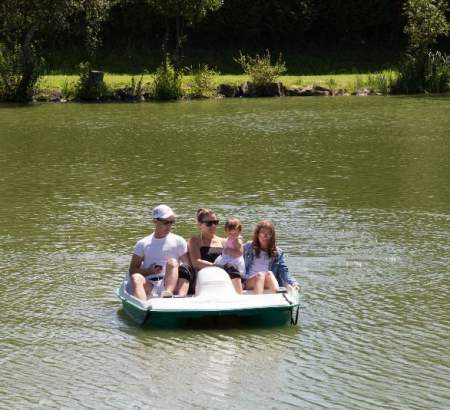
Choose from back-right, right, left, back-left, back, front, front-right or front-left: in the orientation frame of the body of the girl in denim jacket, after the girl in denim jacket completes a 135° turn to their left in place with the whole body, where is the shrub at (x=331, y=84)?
front-left

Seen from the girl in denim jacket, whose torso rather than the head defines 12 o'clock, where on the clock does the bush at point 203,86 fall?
The bush is roughly at 6 o'clock from the girl in denim jacket.

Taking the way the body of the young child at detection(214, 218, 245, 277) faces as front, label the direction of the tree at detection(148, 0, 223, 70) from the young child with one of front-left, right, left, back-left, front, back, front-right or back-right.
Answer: back-right

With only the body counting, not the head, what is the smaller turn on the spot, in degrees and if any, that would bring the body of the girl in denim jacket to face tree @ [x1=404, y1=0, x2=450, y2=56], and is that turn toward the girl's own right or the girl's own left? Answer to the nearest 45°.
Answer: approximately 180°

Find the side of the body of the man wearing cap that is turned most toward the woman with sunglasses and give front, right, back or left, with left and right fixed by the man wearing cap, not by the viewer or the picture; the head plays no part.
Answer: left

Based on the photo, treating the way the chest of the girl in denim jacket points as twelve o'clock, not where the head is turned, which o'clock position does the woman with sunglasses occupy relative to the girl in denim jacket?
The woman with sunglasses is roughly at 3 o'clock from the girl in denim jacket.

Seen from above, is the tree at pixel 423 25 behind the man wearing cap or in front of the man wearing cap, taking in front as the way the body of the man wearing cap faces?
behind

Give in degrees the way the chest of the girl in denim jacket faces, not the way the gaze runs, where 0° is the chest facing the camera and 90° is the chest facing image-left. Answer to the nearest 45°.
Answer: approximately 0°

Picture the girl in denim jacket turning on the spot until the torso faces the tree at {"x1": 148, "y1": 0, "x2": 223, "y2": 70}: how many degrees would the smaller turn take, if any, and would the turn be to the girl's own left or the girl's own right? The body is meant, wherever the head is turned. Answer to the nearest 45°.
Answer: approximately 180°

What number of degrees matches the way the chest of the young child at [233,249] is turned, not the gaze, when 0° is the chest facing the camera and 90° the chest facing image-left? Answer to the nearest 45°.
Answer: approximately 45°

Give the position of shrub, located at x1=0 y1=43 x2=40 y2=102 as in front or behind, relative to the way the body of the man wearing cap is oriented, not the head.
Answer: behind

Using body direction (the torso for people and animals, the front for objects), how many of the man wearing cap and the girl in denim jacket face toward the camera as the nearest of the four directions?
2

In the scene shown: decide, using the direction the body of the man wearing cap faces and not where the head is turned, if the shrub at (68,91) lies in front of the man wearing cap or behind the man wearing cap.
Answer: behind
